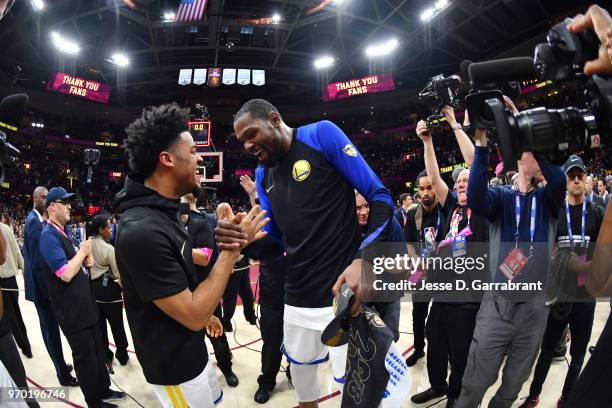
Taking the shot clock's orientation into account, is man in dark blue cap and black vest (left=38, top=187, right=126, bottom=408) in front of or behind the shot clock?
in front

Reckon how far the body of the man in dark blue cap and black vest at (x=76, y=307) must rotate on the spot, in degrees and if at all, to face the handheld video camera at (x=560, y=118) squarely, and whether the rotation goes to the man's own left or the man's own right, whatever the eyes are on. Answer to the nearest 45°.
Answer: approximately 90° to the man's own right

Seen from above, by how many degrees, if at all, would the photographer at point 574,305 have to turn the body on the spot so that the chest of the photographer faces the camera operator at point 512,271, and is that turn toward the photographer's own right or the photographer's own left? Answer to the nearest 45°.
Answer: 0° — they already face them

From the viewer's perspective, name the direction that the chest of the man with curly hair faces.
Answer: to the viewer's right

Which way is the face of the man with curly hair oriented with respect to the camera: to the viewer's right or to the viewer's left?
to the viewer's right

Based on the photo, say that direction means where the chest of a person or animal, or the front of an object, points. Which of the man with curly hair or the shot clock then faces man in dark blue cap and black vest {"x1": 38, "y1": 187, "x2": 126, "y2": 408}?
the shot clock
